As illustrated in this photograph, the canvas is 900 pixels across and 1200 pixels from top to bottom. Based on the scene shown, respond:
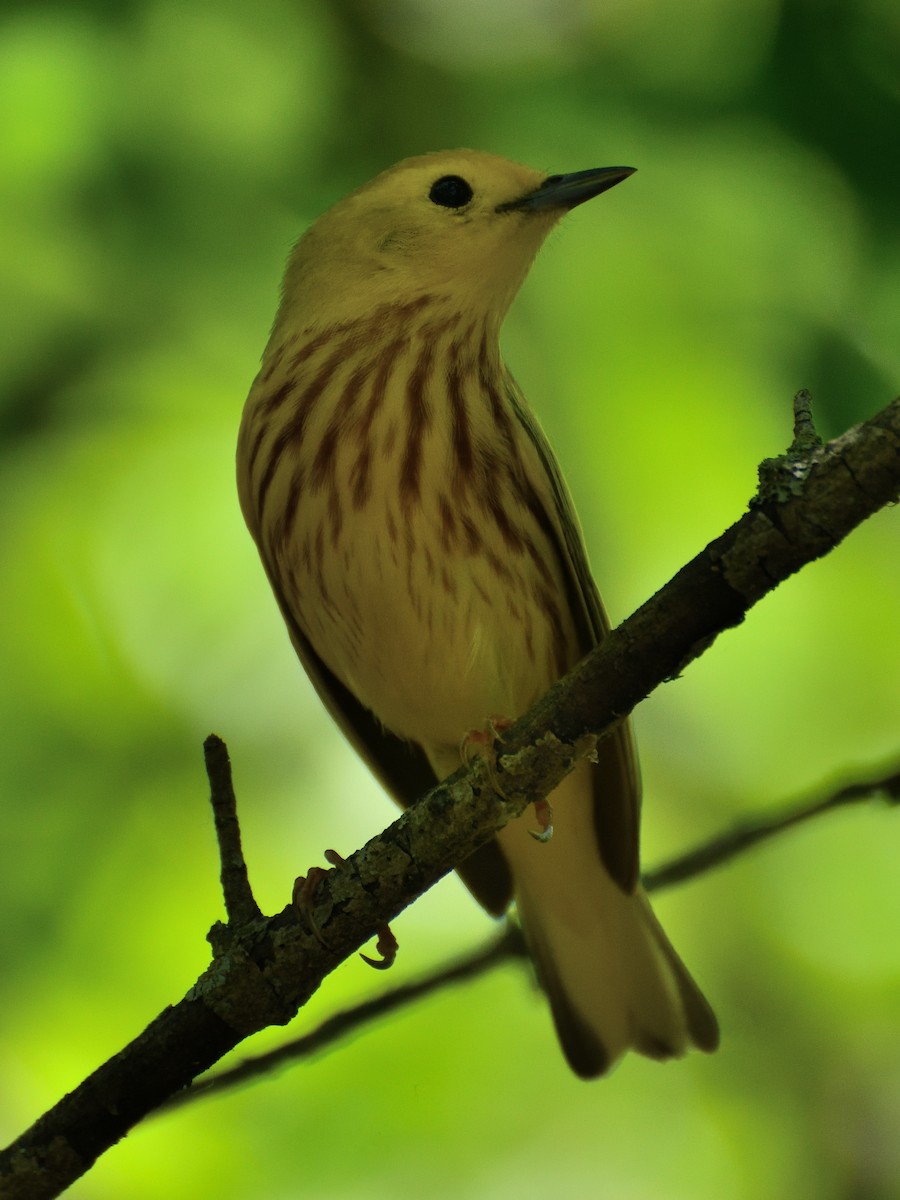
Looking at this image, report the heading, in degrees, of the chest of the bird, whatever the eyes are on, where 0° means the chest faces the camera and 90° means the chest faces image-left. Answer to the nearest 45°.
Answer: approximately 0°
